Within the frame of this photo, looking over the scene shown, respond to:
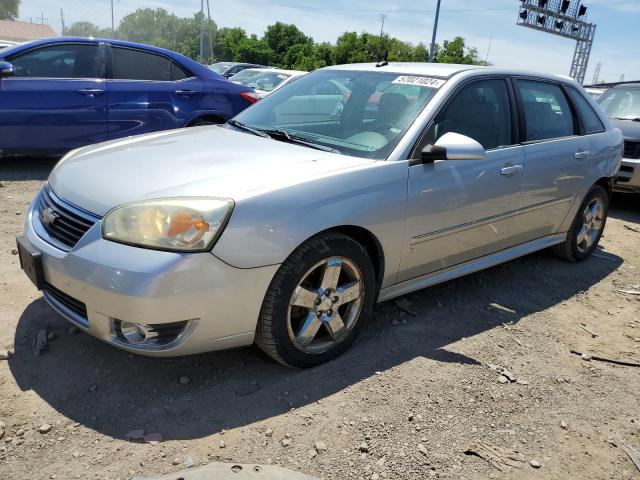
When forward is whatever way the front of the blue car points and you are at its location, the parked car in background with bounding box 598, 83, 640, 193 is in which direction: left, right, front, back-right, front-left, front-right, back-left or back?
back

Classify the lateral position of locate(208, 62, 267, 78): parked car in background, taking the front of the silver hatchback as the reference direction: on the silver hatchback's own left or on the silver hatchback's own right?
on the silver hatchback's own right

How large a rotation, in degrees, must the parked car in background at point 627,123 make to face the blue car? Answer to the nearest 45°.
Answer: approximately 45° to its right

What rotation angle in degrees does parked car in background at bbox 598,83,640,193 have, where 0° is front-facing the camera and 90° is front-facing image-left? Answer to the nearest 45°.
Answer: approximately 0°

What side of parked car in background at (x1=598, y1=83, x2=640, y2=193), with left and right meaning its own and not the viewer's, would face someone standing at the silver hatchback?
front

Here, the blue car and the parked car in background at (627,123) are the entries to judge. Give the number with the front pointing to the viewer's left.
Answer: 1

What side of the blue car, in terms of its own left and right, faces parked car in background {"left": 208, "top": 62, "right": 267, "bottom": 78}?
right

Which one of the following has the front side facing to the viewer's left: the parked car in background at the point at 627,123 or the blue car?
the blue car

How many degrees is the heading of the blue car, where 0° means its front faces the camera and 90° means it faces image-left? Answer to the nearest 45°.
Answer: approximately 90°

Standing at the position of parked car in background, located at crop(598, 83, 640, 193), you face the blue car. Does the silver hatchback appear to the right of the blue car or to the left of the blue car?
left

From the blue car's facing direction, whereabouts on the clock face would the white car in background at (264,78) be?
The white car in background is roughly at 4 o'clock from the blue car.

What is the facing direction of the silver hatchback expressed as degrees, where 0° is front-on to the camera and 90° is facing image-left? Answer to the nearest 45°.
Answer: approximately 45°
